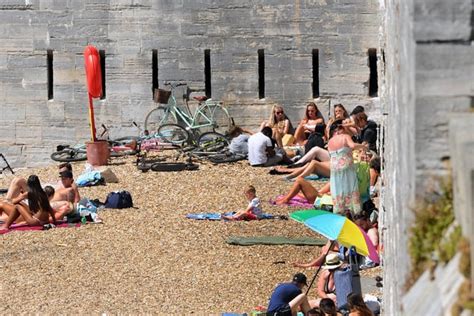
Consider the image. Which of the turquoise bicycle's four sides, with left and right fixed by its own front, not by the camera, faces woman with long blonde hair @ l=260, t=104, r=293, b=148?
back

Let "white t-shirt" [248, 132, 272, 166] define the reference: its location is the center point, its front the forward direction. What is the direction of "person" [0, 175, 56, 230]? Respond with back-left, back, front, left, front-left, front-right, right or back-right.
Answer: back

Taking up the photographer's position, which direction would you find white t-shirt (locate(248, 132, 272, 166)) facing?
facing away from the viewer and to the right of the viewer

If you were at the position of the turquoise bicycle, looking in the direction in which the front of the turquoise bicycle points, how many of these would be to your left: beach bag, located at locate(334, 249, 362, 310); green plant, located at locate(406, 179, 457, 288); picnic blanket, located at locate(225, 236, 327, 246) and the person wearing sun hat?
4

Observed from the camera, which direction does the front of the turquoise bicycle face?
facing to the left of the viewer

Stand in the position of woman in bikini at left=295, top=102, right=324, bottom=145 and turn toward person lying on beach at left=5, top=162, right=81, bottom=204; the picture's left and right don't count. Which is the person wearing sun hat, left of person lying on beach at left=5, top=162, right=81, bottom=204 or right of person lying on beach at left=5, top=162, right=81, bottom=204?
left

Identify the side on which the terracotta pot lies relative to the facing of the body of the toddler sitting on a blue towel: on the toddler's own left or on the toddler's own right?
on the toddler's own right

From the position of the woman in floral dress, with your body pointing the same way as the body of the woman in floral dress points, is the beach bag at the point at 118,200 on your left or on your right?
on your left

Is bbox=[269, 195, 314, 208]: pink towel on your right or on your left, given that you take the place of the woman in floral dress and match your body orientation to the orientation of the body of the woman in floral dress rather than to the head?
on your left

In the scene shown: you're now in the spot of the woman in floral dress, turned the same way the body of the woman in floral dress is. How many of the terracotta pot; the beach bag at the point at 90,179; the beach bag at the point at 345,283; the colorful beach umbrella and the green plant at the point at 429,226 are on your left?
2
